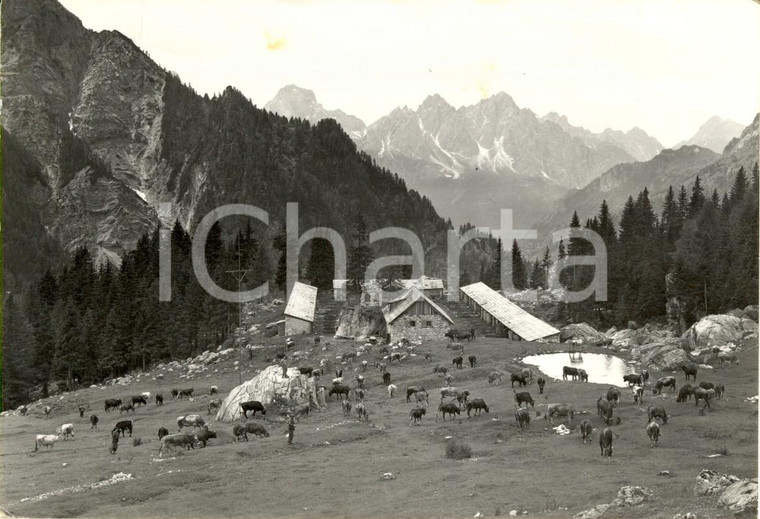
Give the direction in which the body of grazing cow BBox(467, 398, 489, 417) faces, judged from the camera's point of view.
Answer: to the viewer's right

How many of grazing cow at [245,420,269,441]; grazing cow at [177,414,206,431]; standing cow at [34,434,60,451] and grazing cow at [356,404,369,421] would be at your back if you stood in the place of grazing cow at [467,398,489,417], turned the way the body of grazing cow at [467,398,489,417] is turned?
4

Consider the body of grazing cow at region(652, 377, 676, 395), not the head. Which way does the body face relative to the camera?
to the viewer's left

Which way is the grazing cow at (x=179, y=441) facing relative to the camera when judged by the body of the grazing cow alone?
to the viewer's left
